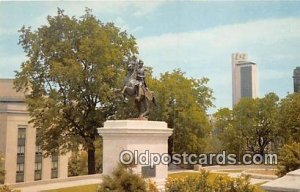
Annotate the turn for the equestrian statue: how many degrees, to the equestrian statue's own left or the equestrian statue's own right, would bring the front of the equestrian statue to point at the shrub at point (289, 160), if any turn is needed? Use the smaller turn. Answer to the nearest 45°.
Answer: approximately 135° to the equestrian statue's own left

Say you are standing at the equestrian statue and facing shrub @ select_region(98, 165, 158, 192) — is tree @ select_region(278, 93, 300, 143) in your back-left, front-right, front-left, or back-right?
back-left

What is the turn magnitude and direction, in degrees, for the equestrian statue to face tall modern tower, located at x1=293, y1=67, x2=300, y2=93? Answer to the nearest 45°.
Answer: approximately 180°

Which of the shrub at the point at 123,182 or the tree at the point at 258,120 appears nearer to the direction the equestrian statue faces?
the shrub

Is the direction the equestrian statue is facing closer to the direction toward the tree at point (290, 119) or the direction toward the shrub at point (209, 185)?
the shrub

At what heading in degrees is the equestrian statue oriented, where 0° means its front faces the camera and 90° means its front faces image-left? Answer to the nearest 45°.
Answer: approximately 45°

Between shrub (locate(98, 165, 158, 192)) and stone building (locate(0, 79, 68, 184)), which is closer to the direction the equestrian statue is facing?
the shrub

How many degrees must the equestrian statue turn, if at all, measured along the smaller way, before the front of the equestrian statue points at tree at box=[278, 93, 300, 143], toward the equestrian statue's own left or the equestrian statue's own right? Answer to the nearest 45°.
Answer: approximately 180°

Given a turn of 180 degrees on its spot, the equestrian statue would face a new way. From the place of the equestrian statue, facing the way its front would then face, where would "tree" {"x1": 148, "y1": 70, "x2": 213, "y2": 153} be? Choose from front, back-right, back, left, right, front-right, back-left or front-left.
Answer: front-left

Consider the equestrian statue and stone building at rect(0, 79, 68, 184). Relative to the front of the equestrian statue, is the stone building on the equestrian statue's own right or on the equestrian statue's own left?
on the equestrian statue's own right

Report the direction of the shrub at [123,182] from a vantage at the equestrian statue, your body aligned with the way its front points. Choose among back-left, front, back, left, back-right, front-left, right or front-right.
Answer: front-left
